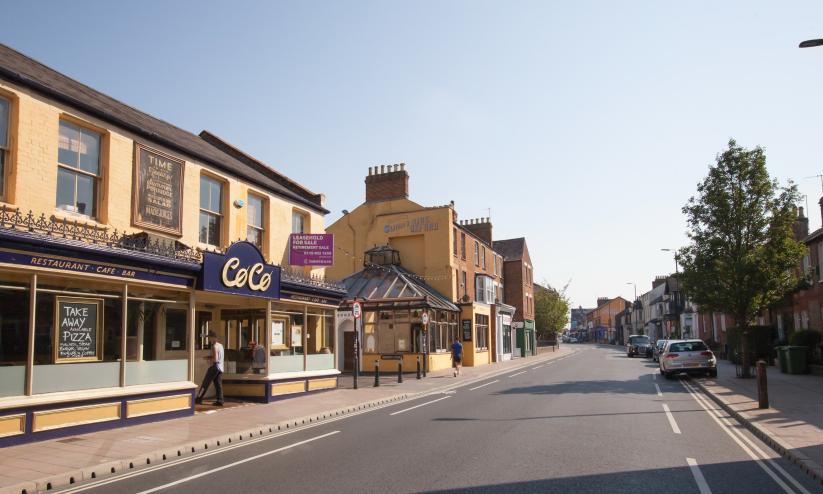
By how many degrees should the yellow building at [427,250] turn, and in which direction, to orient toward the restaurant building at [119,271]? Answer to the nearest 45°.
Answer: approximately 45° to its right

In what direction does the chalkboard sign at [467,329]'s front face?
toward the camera

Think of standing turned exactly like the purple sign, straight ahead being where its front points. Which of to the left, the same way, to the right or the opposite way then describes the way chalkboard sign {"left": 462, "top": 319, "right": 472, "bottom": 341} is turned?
the same way

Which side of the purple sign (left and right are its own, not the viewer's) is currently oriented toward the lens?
front

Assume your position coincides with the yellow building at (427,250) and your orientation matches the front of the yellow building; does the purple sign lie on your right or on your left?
on your right

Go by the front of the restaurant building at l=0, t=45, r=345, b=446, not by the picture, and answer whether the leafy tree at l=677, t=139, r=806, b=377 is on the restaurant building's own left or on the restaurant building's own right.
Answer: on the restaurant building's own left

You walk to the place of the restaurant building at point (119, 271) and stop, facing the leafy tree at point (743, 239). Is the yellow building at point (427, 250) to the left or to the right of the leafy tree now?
left

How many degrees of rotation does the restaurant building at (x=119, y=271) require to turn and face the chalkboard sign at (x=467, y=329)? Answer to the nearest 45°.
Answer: approximately 90° to its left

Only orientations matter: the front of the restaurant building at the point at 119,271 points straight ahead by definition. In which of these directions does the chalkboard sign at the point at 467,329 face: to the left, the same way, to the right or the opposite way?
to the right

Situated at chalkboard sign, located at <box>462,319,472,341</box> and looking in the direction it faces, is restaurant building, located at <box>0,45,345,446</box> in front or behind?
in front

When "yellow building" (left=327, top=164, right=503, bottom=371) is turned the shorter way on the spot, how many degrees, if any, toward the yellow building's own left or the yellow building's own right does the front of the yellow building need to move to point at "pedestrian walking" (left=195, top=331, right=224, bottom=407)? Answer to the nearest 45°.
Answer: approximately 45° to the yellow building's own right

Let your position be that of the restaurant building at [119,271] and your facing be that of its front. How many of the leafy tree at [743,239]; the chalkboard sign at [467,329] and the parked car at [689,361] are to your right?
0

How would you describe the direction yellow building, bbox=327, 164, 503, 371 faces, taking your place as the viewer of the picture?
facing the viewer and to the right of the viewer

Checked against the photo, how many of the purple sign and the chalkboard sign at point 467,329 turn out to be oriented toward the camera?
2

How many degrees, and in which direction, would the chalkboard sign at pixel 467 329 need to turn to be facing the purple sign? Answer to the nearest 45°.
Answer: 0° — it already faces it

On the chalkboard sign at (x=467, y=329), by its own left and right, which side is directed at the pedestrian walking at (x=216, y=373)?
front
